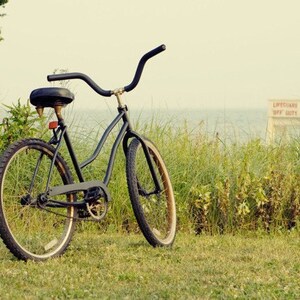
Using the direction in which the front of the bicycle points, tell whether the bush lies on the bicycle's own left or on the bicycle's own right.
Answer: on the bicycle's own left

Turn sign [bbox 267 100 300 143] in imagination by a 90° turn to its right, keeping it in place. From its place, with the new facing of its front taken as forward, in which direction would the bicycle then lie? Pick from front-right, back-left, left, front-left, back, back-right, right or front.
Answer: left

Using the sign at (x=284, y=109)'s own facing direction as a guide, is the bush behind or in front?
in front

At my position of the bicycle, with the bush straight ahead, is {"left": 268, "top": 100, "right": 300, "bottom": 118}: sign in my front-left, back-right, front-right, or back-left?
front-right

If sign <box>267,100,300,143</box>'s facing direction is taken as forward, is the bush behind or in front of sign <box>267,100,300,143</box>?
in front

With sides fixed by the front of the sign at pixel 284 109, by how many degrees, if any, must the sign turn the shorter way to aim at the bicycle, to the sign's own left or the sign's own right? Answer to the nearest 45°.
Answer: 0° — it already faces it

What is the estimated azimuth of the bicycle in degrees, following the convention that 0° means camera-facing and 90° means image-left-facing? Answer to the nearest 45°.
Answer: approximately 225°

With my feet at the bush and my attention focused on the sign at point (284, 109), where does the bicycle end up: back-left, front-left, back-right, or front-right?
back-right

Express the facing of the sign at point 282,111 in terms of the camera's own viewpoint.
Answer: facing the viewer
